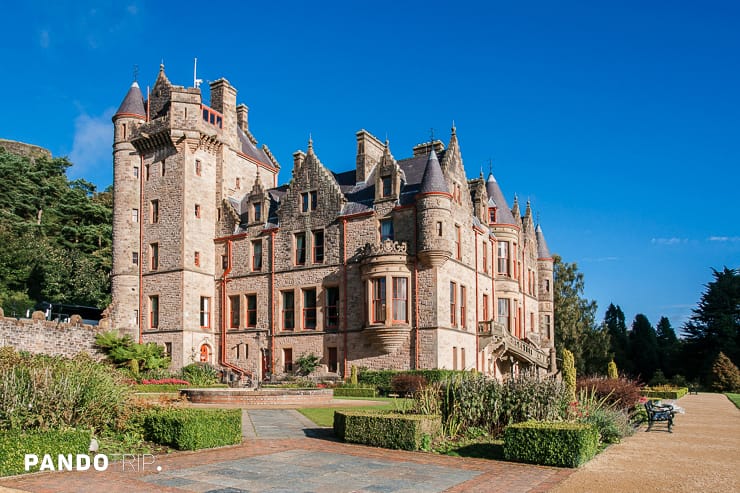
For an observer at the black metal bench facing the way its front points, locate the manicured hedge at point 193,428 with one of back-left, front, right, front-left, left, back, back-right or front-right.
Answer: back-right

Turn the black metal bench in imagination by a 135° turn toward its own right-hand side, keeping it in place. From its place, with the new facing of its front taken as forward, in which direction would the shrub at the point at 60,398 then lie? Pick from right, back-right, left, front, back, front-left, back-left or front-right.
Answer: front

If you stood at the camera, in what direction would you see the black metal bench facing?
facing to the right of the viewer

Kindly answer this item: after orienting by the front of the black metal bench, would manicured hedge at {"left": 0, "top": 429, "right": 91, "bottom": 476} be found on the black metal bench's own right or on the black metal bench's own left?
on the black metal bench's own right

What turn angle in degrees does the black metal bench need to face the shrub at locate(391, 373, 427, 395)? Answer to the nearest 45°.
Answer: approximately 135° to its left

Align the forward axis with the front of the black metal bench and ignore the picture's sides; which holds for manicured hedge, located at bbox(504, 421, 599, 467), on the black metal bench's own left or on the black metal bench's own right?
on the black metal bench's own right

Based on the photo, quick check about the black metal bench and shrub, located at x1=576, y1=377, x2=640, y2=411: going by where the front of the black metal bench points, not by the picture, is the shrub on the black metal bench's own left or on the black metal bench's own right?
on the black metal bench's own left

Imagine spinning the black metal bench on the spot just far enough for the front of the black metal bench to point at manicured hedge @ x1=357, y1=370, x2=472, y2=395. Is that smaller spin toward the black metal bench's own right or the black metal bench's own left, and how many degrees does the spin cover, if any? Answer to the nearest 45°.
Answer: approximately 135° to the black metal bench's own left

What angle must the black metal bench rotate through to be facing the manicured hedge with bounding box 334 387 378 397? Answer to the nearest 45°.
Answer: approximately 135° to its left
